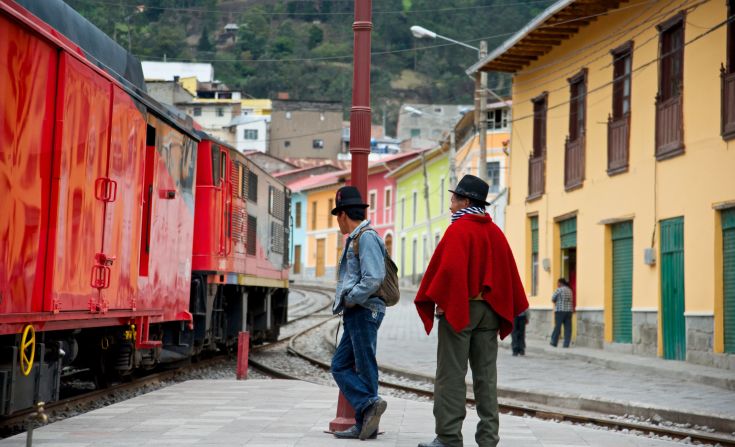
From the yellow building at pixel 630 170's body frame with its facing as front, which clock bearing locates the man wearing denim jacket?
The man wearing denim jacket is roughly at 11 o'clock from the yellow building.

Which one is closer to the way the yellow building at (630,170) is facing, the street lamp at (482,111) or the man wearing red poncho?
the man wearing red poncho

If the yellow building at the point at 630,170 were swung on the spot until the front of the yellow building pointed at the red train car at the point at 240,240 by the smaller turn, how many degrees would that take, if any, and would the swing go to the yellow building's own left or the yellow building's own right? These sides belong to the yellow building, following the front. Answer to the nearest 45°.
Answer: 0° — it already faces it

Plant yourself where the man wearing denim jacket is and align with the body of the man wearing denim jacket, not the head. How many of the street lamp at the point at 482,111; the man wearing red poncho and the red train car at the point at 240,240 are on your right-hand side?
2

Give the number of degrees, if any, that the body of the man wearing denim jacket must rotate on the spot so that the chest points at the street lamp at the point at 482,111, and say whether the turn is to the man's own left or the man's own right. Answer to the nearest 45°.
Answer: approximately 90° to the man's own right

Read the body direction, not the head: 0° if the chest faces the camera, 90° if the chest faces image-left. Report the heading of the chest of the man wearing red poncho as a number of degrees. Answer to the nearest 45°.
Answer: approximately 135°

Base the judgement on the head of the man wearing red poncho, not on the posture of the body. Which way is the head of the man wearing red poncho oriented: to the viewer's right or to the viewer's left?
to the viewer's left

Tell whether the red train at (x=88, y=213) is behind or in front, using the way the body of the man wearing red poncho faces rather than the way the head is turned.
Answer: in front

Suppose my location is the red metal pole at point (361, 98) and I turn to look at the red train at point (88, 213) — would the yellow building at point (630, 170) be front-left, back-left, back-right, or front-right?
back-right
